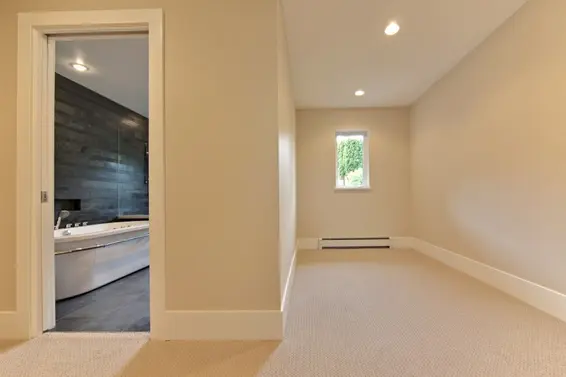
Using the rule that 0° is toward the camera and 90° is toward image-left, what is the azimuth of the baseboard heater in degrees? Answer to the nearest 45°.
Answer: approximately 0°

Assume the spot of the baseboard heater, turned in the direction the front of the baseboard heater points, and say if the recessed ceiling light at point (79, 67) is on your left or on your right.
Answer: on your right
